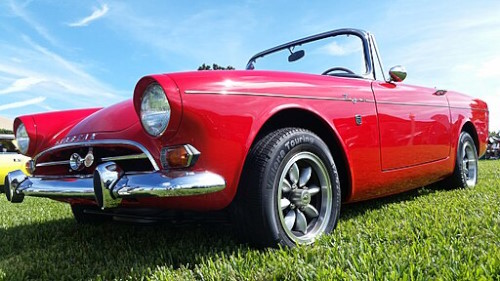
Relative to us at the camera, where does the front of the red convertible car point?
facing the viewer and to the left of the viewer
